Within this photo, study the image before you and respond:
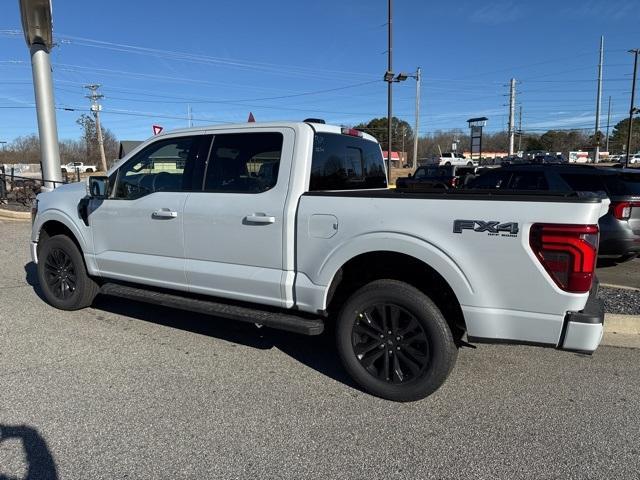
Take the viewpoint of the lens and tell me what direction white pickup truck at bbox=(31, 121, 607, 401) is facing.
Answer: facing away from the viewer and to the left of the viewer

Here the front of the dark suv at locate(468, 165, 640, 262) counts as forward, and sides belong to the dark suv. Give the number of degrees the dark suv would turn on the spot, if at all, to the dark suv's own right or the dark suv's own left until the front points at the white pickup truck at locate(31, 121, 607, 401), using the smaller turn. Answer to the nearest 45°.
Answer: approximately 90° to the dark suv's own left

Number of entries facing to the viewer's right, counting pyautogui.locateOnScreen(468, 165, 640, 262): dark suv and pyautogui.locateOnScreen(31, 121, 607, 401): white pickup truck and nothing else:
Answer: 0

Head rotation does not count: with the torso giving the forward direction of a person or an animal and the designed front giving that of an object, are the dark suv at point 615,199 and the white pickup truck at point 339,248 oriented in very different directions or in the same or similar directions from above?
same or similar directions

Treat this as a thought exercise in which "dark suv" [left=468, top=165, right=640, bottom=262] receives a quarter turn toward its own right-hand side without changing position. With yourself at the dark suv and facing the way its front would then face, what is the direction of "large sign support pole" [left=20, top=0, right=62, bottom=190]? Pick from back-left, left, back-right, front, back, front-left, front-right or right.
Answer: back-left

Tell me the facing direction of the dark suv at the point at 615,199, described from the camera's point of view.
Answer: facing away from the viewer and to the left of the viewer

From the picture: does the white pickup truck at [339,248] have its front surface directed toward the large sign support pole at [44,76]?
yes

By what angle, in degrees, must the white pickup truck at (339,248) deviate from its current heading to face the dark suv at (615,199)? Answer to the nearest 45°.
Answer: approximately 90° to its right
